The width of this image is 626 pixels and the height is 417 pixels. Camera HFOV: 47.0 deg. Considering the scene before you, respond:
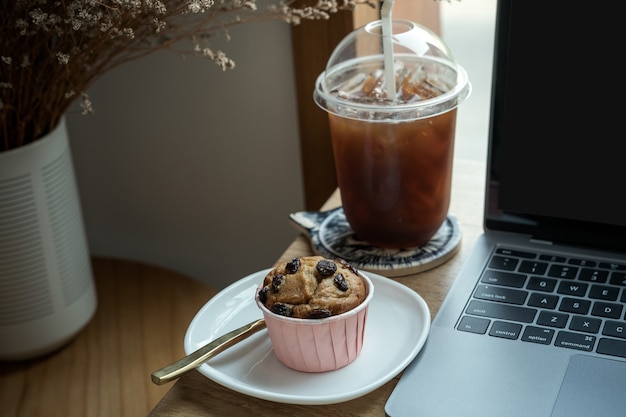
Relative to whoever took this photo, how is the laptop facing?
facing the viewer

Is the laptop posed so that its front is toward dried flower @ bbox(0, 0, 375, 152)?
no

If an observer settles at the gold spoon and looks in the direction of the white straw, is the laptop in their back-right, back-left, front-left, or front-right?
front-right
